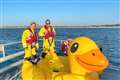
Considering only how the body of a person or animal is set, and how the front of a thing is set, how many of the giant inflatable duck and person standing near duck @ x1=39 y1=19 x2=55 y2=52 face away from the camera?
0

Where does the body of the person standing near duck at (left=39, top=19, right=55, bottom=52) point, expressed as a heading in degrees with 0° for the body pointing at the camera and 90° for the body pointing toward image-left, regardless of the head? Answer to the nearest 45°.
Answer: approximately 0°

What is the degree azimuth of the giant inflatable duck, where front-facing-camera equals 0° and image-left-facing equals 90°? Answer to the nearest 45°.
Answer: approximately 315°
